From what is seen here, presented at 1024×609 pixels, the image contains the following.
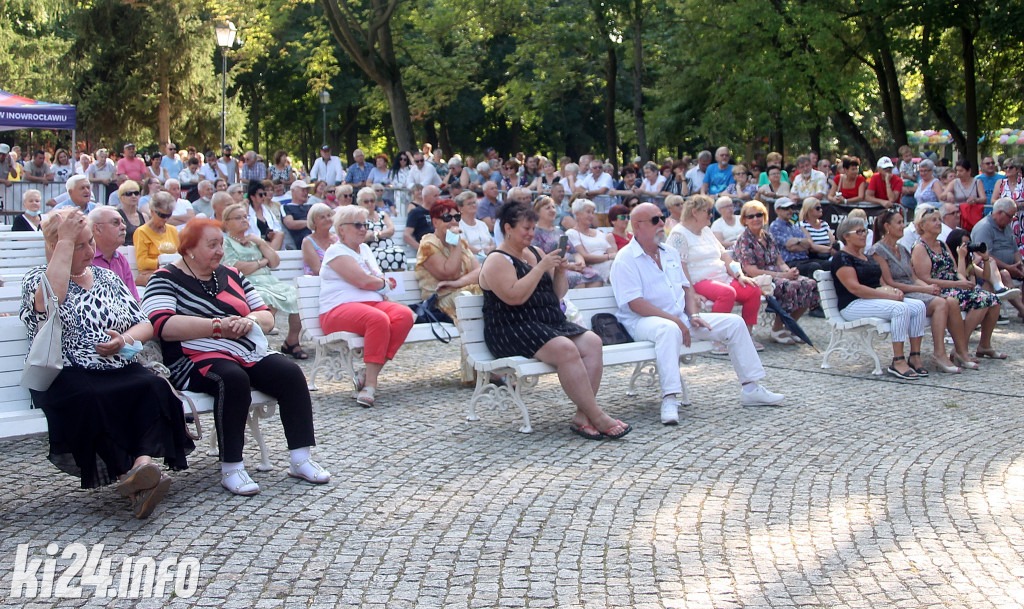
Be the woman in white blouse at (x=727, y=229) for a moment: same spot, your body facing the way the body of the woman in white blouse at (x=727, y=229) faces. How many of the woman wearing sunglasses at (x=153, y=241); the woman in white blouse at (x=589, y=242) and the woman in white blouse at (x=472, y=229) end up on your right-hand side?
3

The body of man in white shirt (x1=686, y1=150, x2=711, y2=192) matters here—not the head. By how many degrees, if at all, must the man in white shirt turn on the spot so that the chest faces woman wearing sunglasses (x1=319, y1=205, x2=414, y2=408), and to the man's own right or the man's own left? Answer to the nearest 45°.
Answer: approximately 45° to the man's own right

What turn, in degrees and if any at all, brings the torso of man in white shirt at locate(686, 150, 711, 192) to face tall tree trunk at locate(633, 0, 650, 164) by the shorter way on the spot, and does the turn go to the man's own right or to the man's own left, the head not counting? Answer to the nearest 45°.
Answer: approximately 135° to the man's own left

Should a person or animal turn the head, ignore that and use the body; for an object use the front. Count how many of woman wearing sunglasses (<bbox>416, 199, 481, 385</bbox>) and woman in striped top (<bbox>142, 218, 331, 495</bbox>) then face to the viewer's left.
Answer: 0

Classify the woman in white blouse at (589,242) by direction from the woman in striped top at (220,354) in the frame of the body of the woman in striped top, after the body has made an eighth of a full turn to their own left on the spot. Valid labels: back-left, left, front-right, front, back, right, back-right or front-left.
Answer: front-left

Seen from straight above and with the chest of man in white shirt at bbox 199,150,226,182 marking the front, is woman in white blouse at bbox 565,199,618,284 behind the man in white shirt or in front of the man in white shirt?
in front

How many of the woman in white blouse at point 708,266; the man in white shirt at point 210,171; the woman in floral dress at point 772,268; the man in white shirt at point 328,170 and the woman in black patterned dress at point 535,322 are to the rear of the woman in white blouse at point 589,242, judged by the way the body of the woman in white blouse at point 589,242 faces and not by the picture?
2

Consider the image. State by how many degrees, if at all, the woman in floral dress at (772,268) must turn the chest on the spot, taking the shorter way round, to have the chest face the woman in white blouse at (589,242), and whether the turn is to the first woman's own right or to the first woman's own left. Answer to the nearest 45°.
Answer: approximately 135° to the first woman's own right

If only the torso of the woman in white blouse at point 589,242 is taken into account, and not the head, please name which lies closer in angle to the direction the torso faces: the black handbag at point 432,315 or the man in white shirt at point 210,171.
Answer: the black handbag

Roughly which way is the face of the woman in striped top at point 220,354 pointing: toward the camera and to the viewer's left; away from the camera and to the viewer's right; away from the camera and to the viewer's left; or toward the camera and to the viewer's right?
toward the camera and to the viewer's right

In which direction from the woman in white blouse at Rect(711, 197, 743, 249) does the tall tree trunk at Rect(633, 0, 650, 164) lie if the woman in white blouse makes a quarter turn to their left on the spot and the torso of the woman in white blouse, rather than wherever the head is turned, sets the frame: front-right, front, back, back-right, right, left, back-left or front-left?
front-left

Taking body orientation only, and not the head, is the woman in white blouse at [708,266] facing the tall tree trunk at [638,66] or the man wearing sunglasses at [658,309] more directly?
the man wearing sunglasses

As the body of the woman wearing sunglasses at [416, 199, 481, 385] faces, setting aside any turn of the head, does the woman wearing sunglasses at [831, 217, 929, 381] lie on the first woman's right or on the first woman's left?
on the first woman's left

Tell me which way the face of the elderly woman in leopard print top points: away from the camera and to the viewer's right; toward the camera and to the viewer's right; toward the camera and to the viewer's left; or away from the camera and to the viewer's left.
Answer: toward the camera and to the viewer's right
